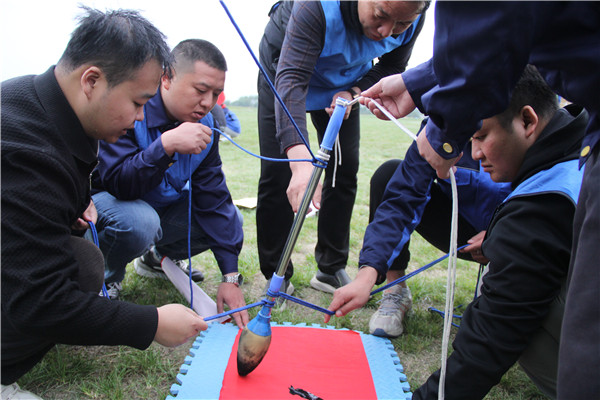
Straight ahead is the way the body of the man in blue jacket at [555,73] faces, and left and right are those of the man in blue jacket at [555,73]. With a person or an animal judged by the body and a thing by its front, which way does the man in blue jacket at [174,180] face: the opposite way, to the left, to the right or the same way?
the opposite way

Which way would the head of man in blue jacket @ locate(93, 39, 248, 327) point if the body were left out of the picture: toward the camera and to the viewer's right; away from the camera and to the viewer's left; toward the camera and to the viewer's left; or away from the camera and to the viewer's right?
toward the camera and to the viewer's right

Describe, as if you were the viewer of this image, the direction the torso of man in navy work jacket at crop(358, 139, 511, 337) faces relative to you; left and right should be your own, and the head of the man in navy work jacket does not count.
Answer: facing the viewer and to the left of the viewer

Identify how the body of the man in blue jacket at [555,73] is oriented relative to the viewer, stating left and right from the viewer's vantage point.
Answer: facing to the left of the viewer

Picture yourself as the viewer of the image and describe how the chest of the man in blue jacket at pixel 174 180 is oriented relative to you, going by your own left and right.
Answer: facing the viewer and to the right of the viewer

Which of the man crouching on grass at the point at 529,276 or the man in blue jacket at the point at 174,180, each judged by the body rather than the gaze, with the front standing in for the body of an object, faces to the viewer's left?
the man crouching on grass

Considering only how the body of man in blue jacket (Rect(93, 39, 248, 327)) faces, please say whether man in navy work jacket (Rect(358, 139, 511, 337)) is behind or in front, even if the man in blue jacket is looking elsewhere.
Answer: in front

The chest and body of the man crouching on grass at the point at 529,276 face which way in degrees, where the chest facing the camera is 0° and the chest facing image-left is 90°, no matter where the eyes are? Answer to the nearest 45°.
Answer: approximately 90°

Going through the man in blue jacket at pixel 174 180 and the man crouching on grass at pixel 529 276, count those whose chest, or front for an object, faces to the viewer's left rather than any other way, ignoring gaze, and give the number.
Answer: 1

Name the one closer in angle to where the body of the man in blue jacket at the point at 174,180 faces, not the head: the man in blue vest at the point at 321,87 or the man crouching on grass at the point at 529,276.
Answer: the man crouching on grass

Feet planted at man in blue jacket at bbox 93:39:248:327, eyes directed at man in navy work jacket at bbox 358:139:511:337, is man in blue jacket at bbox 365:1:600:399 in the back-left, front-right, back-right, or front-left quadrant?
front-right

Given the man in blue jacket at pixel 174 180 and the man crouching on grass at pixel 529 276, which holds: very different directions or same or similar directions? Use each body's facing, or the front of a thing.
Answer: very different directions
